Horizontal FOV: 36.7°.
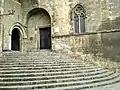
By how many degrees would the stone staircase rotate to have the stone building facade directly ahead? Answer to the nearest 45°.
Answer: approximately 180°

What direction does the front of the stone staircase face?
toward the camera
